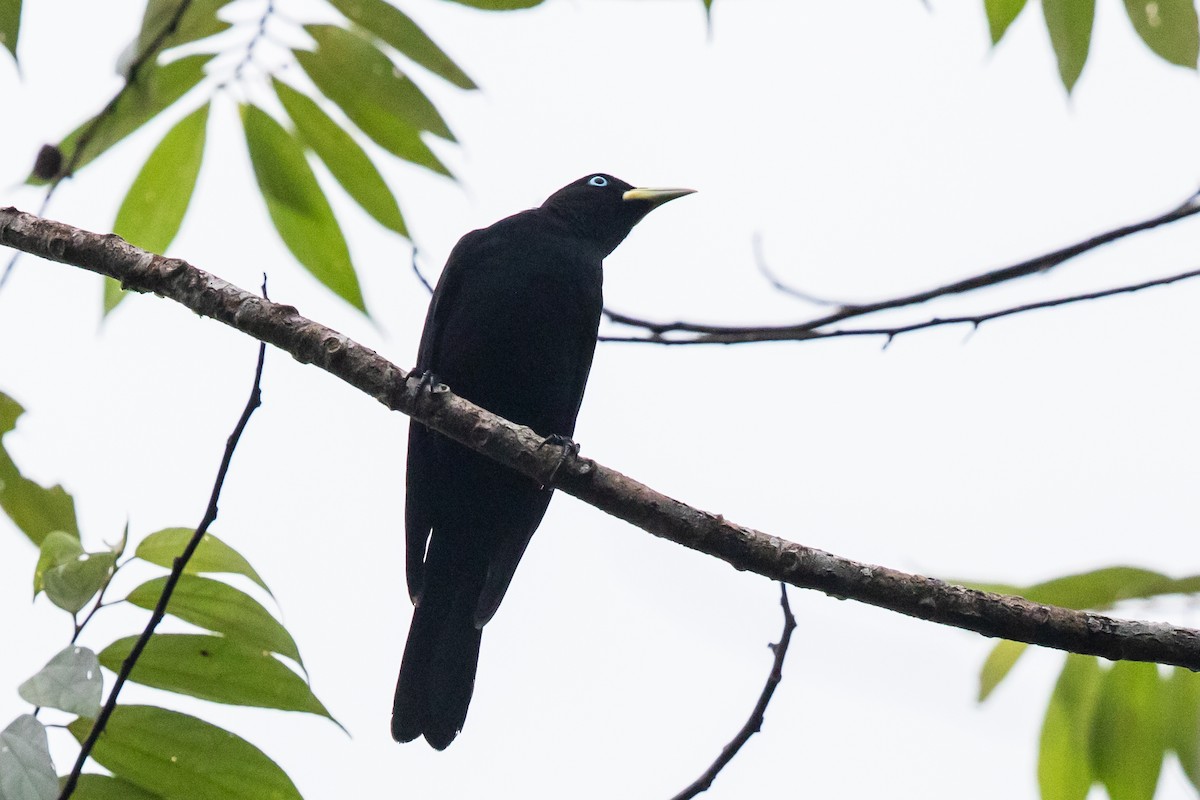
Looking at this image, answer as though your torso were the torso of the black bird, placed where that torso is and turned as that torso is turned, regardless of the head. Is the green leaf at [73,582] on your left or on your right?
on your right

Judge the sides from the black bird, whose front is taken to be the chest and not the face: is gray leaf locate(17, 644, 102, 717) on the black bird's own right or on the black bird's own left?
on the black bird's own right

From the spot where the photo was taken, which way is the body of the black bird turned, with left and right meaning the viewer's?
facing the viewer and to the right of the viewer
